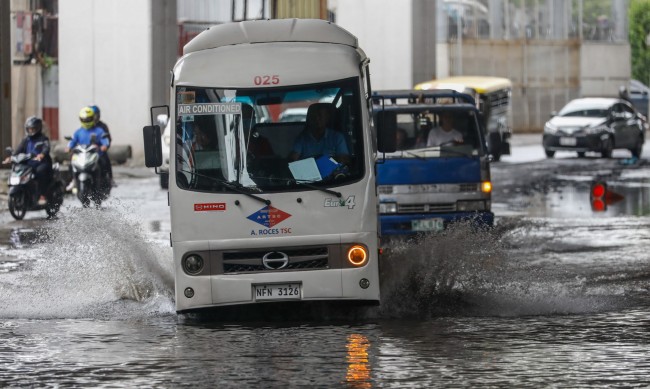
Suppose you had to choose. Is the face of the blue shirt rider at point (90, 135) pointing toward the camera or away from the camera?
toward the camera

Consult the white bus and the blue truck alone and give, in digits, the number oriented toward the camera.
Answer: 2

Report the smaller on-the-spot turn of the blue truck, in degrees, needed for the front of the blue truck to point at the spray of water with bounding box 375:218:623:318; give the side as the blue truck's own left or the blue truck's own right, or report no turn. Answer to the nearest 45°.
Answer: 0° — it already faces it

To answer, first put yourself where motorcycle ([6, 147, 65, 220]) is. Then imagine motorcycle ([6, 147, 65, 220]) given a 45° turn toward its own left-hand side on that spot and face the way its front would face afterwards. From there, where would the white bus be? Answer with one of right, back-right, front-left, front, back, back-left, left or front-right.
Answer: front

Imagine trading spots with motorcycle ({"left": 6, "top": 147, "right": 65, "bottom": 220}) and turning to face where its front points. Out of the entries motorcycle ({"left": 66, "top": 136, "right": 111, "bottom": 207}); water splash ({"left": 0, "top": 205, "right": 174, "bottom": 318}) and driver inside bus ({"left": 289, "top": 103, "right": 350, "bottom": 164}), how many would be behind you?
1

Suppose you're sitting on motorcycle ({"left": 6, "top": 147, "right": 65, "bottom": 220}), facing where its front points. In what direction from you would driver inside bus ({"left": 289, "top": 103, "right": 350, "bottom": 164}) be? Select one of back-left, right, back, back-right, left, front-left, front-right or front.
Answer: front-left

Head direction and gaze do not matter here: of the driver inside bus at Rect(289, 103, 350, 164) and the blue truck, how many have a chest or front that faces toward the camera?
2

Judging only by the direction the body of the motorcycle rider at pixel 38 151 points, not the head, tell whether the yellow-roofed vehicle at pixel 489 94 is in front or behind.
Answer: behind

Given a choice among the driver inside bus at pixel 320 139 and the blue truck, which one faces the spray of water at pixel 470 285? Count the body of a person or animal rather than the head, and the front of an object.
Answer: the blue truck

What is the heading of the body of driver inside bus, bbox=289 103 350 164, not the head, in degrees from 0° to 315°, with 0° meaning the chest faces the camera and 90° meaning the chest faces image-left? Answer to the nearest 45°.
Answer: approximately 0°

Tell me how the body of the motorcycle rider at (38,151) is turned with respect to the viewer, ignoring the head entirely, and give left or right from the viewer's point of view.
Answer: facing the viewer and to the left of the viewer

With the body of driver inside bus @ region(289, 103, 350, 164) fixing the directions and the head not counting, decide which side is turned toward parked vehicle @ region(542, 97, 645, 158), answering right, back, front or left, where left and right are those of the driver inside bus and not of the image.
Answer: back

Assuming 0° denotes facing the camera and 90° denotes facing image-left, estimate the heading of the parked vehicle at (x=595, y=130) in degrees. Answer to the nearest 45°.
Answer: approximately 45°

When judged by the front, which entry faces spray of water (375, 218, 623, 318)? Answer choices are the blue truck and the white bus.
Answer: the blue truck

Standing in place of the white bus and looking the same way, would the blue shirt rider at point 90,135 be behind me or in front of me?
behind

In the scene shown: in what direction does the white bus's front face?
toward the camera
